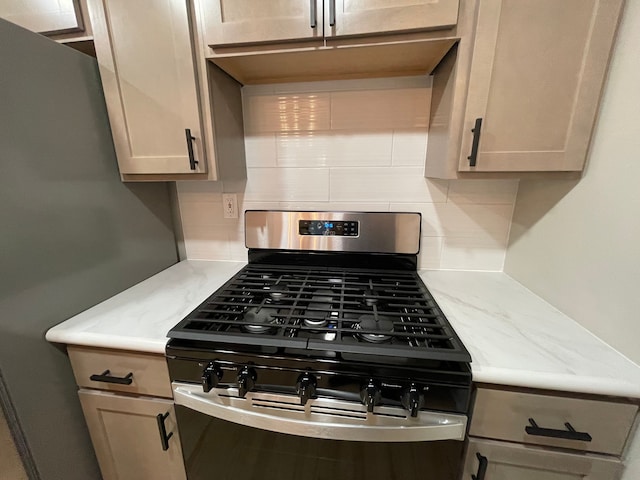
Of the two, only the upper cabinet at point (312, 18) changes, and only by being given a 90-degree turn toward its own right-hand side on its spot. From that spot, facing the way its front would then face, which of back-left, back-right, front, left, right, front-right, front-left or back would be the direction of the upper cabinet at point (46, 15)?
front

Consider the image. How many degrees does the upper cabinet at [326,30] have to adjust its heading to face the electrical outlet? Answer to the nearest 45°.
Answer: approximately 135° to its right
